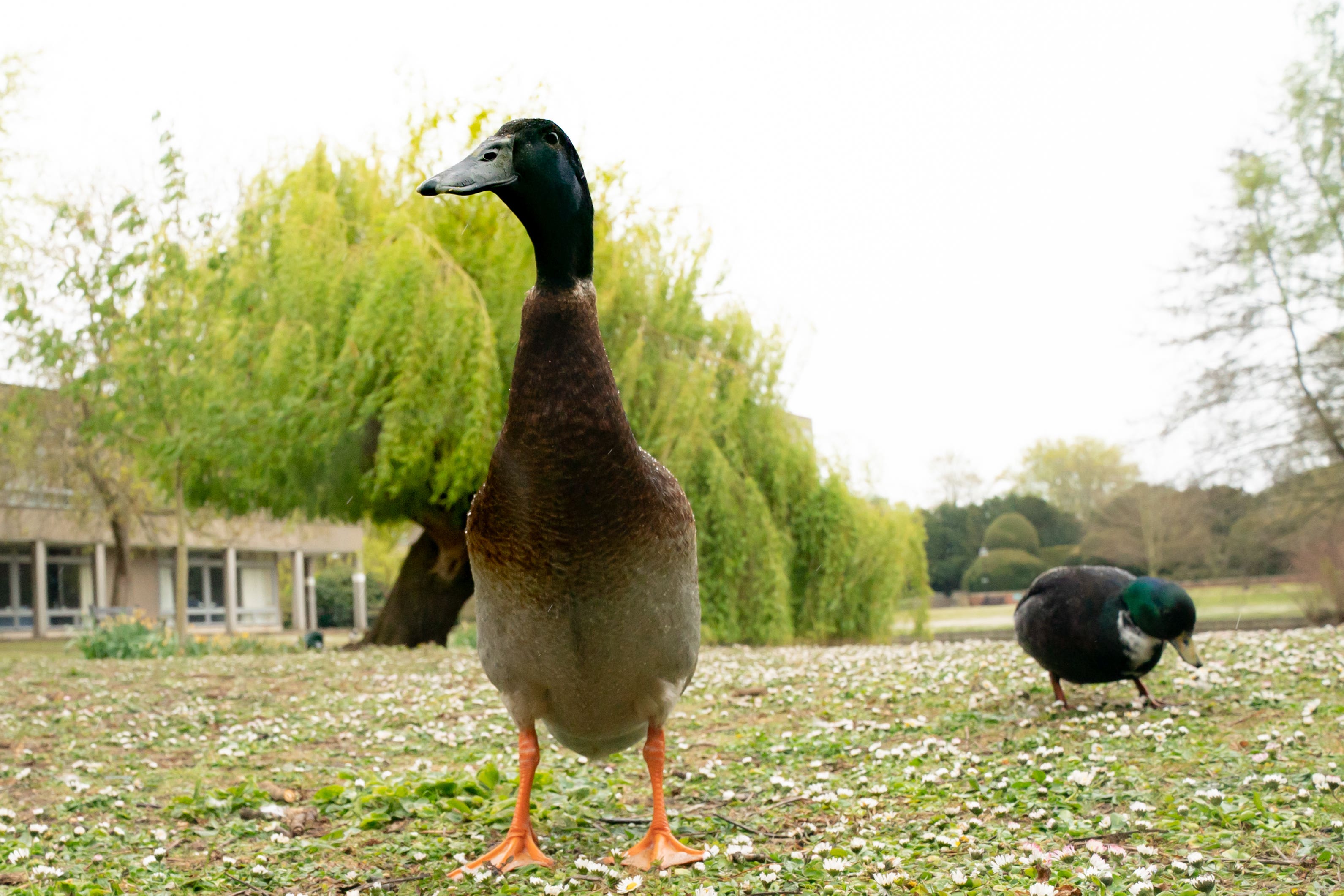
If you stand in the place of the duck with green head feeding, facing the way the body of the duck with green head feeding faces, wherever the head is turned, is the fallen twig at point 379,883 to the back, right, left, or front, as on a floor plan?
right

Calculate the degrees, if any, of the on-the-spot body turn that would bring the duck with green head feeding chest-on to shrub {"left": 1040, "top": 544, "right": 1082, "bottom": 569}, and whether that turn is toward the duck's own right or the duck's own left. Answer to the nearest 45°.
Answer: approximately 135° to the duck's own left

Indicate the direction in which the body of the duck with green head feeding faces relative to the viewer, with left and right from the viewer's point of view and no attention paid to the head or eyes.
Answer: facing the viewer and to the right of the viewer

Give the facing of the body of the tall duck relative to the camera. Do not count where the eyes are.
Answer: toward the camera

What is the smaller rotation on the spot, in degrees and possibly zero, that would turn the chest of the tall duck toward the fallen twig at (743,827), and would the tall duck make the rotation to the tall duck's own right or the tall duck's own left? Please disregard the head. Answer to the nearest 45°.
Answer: approximately 135° to the tall duck's own left

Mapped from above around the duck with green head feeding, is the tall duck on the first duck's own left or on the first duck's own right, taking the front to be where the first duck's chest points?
on the first duck's own right
